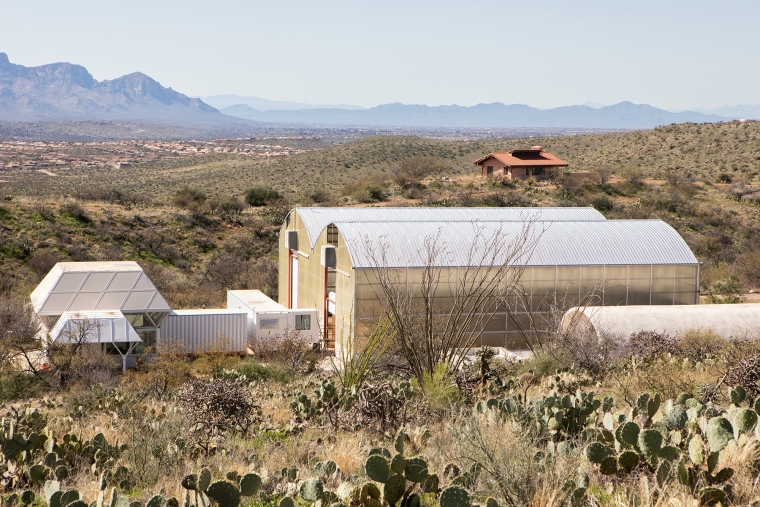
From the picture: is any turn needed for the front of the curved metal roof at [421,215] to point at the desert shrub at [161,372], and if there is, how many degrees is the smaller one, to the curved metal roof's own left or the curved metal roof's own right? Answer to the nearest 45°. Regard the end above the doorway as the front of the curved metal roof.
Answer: approximately 45° to the curved metal roof's own left

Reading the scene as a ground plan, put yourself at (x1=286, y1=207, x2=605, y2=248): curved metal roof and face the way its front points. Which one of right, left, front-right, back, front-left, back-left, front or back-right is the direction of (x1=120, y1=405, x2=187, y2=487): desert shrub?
left

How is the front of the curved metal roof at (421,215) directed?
to the viewer's left

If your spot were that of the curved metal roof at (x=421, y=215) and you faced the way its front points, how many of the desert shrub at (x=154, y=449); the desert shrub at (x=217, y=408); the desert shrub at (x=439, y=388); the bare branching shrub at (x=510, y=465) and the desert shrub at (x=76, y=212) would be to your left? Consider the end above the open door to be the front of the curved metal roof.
4

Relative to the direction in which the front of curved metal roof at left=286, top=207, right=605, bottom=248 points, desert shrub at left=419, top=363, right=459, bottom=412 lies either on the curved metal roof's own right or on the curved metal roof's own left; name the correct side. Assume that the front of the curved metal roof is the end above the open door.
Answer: on the curved metal roof's own left

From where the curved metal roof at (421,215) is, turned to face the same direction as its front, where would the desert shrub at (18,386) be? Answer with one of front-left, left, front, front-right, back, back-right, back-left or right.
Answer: front-left

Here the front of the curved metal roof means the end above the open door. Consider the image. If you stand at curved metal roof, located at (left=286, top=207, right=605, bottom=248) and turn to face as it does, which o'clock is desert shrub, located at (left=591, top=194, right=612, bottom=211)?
The desert shrub is roughly at 4 o'clock from the curved metal roof.

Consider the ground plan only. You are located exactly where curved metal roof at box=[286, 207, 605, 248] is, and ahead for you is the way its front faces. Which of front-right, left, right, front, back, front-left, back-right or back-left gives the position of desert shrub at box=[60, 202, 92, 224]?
front-right

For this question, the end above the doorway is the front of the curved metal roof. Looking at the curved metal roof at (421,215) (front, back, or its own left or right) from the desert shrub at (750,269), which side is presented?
back

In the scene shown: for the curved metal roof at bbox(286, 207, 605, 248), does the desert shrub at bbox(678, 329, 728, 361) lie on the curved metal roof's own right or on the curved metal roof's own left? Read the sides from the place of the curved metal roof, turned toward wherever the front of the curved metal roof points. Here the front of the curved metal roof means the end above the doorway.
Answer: on the curved metal roof's own left

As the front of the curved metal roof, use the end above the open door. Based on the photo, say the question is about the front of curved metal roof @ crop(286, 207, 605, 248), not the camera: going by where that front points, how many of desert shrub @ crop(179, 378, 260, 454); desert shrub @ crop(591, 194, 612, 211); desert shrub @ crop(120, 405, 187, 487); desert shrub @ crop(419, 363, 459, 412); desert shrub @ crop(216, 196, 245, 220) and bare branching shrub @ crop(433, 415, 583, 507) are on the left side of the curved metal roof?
4
